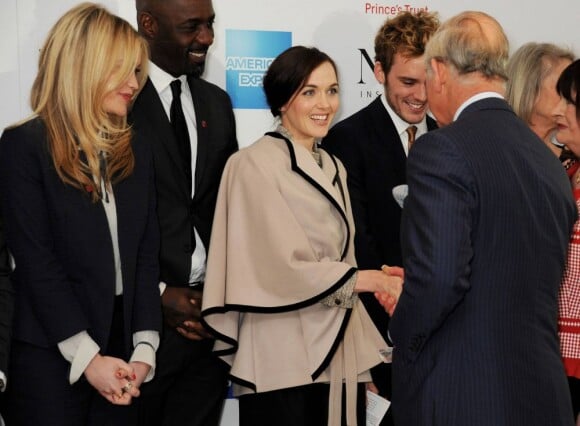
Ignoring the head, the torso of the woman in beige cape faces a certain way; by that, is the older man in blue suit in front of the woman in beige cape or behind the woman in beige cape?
in front

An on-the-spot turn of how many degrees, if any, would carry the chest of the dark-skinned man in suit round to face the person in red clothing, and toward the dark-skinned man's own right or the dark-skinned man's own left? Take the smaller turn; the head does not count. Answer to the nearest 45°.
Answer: approximately 45° to the dark-skinned man's own left

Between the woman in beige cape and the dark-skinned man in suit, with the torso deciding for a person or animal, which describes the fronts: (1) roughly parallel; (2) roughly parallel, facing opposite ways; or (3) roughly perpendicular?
roughly parallel

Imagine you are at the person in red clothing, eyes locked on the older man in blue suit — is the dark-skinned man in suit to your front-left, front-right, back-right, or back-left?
front-right

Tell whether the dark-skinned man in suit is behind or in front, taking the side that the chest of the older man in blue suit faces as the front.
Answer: in front

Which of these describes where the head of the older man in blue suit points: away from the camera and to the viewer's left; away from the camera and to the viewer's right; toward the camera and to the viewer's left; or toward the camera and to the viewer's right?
away from the camera and to the viewer's left

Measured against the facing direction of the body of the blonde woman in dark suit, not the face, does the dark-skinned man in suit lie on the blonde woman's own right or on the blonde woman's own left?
on the blonde woman's own left

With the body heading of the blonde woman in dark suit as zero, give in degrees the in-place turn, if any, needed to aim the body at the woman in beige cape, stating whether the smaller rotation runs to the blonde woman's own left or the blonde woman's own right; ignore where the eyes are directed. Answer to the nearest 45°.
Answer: approximately 45° to the blonde woman's own left

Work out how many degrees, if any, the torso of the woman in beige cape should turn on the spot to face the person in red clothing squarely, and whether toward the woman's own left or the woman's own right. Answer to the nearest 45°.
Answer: approximately 45° to the woman's own left

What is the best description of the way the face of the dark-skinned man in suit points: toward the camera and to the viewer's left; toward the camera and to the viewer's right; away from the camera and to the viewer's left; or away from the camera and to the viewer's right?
toward the camera and to the viewer's right

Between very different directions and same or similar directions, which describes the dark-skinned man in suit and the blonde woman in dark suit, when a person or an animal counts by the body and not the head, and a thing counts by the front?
same or similar directions

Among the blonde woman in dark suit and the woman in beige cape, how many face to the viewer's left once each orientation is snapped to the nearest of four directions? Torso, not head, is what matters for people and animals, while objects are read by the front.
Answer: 0
